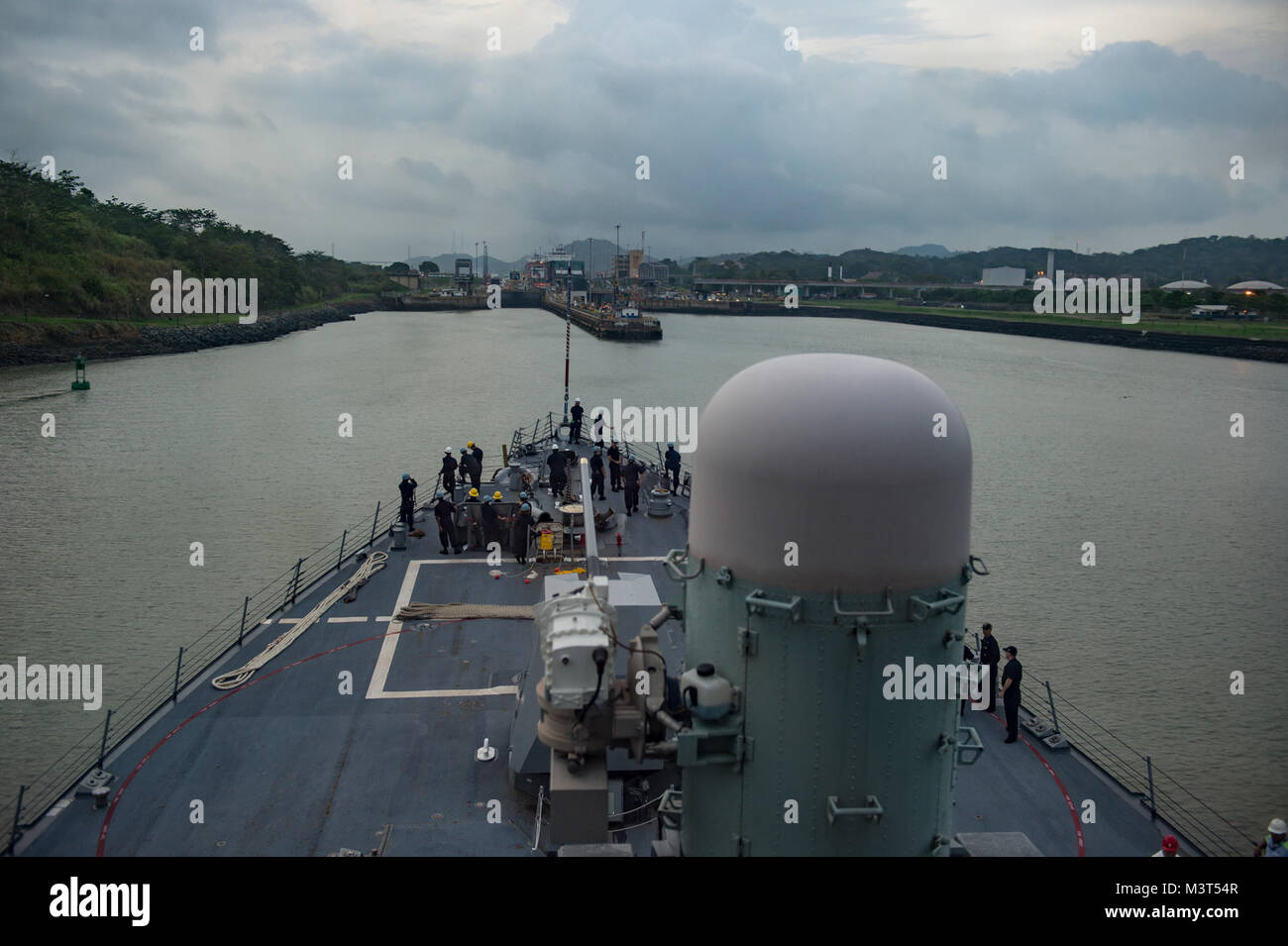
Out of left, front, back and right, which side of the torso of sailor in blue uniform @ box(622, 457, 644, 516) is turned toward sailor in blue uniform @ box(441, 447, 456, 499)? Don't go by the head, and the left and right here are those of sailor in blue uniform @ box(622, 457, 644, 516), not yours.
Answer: left

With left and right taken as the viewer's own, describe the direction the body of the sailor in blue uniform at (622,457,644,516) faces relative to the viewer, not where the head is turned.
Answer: facing away from the viewer

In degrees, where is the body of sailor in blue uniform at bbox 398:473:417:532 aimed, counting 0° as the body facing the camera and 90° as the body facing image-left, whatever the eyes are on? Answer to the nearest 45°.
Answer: approximately 180°
